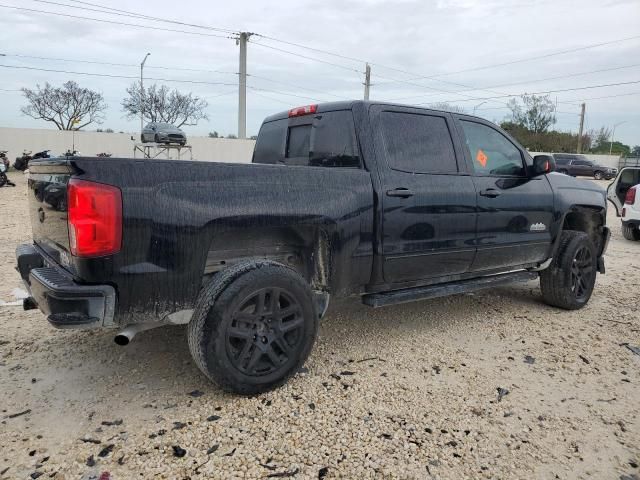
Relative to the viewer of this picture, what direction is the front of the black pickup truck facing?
facing away from the viewer and to the right of the viewer

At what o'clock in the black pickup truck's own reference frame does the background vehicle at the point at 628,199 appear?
The background vehicle is roughly at 12 o'clock from the black pickup truck.

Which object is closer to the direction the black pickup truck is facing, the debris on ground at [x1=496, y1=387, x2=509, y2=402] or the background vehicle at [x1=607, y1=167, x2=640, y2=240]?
the background vehicle

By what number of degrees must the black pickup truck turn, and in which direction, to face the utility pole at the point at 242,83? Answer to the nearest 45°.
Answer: approximately 45° to its left
